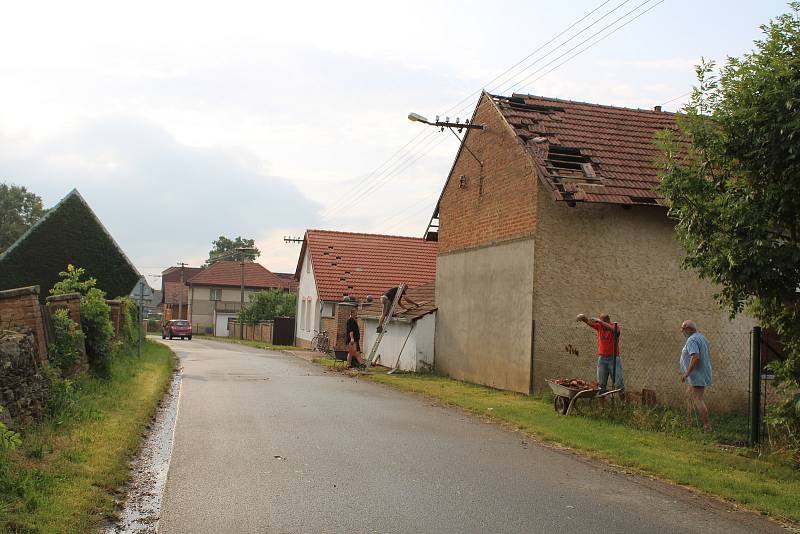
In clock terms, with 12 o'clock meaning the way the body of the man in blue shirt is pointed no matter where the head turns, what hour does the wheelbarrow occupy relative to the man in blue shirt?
The wheelbarrow is roughly at 12 o'clock from the man in blue shirt.

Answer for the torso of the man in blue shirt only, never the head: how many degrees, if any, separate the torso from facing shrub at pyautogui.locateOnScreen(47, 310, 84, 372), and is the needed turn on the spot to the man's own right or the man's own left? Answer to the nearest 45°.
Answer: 0° — they already face it

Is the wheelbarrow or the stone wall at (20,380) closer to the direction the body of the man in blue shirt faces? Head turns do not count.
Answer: the wheelbarrow

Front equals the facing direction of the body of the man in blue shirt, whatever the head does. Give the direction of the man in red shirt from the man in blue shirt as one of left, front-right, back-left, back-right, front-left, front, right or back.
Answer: front-right

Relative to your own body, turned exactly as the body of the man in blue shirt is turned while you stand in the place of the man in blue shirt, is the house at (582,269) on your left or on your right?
on your right

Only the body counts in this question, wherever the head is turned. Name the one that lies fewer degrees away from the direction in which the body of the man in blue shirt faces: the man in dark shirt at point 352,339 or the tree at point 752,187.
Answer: the man in dark shirt

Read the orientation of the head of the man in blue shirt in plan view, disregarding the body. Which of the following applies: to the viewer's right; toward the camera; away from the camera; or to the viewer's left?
to the viewer's left

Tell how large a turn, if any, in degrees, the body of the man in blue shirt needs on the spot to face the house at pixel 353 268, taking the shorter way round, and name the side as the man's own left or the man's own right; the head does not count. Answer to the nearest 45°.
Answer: approximately 45° to the man's own right

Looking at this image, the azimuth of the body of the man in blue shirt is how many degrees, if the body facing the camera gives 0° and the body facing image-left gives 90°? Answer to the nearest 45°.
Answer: approximately 90°

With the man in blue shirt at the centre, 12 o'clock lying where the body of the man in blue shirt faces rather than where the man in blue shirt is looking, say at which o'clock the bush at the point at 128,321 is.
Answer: The bush is roughly at 1 o'clock from the man in blue shirt.
